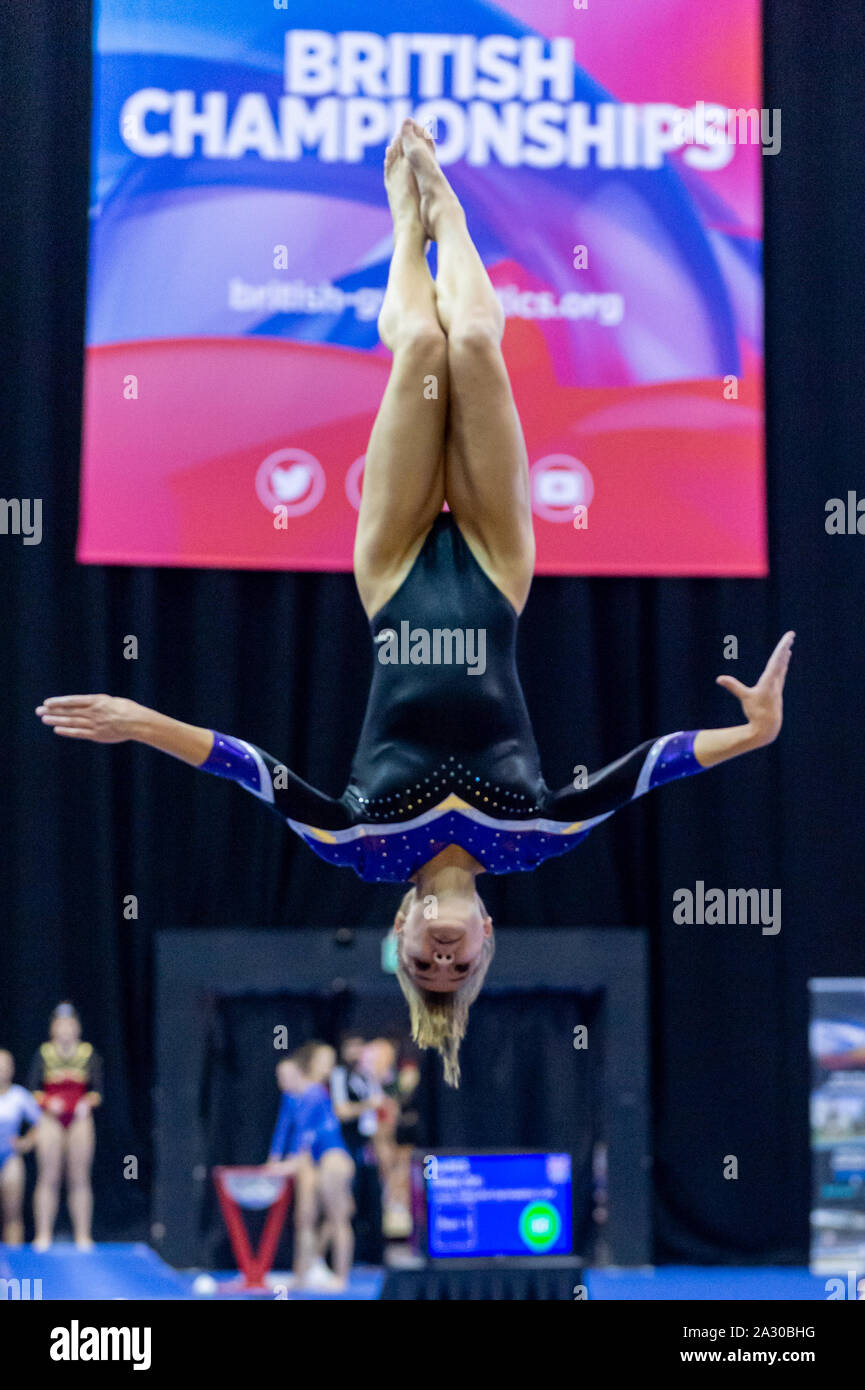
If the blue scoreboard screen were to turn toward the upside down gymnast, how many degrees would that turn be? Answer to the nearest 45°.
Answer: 0° — it already faces them

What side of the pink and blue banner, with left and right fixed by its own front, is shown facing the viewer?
front

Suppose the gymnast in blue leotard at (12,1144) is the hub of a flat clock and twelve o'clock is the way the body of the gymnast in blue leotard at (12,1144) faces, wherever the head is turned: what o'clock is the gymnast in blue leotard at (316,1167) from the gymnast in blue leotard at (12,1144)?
the gymnast in blue leotard at (316,1167) is roughly at 10 o'clock from the gymnast in blue leotard at (12,1144).

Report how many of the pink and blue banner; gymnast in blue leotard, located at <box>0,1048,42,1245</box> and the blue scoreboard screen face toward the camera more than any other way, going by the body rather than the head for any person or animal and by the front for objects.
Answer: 3

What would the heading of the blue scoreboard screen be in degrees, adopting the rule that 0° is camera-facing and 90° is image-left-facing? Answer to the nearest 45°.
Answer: approximately 0°

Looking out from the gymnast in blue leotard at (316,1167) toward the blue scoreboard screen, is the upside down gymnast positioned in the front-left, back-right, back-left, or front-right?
front-right
